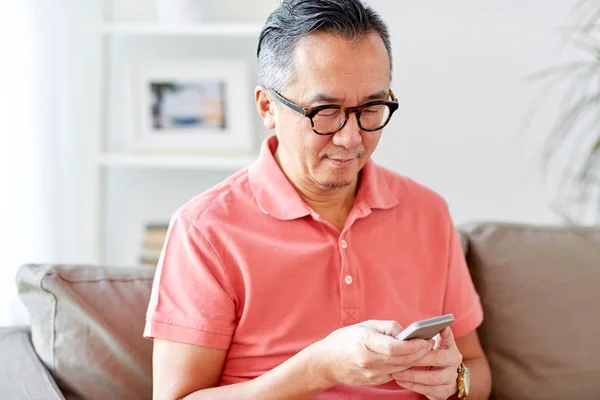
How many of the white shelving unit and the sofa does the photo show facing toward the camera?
2

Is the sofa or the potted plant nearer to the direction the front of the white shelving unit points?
the sofa

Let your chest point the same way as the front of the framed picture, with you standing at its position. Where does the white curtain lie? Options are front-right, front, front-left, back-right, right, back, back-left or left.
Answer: front-right

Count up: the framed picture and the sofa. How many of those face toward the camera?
2

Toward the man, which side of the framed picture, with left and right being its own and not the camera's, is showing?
front

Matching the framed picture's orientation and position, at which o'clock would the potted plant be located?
The potted plant is roughly at 9 o'clock from the framed picture.

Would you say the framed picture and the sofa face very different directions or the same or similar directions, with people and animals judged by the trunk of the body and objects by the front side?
same or similar directions

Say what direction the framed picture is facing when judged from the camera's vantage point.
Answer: facing the viewer

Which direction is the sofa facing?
toward the camera

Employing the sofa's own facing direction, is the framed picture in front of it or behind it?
behind

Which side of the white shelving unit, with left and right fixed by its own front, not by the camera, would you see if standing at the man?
front

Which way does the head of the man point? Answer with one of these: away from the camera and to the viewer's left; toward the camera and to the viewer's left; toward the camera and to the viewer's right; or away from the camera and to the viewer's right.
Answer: toward the camera and to the viewer's right

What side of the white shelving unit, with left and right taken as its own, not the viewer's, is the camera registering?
front
